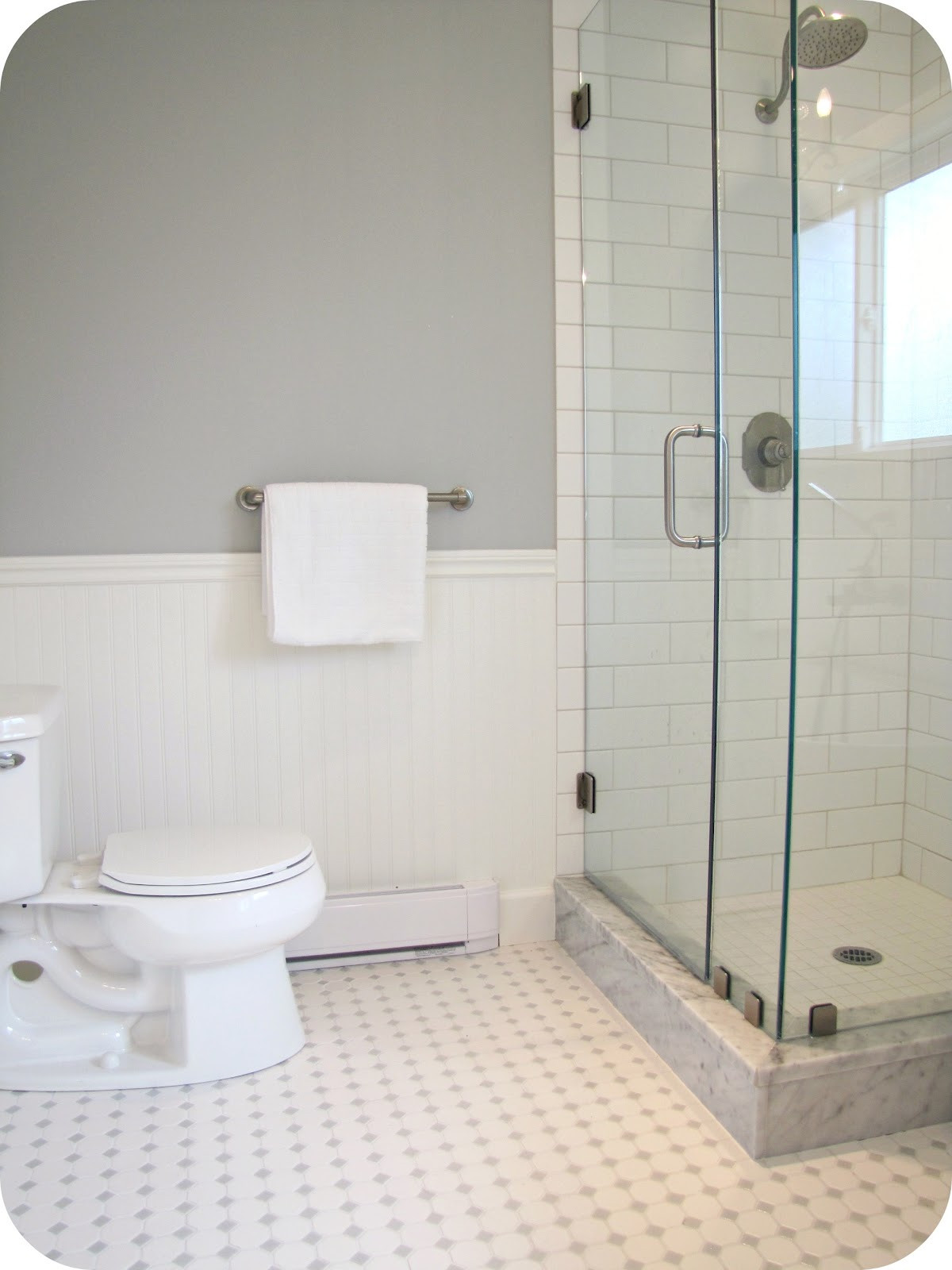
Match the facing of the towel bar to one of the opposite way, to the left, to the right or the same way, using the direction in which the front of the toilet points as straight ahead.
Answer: to the right

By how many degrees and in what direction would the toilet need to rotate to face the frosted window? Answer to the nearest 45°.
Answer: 0° — it already faces it

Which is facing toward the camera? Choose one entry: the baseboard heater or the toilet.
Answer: the baseboard heater

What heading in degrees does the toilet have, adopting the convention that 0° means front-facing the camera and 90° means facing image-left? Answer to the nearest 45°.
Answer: approximately 270°

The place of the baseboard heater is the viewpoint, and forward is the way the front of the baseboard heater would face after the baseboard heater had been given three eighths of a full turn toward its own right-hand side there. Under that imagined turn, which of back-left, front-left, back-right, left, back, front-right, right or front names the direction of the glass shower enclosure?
back

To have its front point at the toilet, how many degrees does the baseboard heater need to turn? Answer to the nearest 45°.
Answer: approximately 45° to its right

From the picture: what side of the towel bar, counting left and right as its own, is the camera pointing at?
front

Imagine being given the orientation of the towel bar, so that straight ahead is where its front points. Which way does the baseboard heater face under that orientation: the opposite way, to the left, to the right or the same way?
the same way

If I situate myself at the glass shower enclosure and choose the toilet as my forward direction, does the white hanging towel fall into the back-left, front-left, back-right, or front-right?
front-right

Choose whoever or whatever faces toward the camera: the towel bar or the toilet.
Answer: the towel bar

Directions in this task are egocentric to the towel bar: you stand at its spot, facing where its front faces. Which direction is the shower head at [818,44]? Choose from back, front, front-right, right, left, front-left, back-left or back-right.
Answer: front-left

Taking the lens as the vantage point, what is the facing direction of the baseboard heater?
facing the viewer

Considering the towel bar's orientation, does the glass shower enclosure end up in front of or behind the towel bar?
in front

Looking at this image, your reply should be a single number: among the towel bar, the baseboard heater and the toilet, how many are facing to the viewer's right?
1
